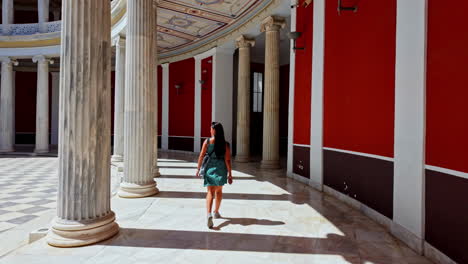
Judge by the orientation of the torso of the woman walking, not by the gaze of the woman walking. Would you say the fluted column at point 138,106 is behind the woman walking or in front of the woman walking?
in front

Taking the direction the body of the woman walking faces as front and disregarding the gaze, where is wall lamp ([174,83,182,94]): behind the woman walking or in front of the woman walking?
in front

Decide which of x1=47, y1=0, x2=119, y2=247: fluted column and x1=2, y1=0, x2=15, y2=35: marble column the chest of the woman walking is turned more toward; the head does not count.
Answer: the marble column

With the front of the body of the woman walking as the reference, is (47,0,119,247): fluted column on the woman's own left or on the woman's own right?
on the woman's own left

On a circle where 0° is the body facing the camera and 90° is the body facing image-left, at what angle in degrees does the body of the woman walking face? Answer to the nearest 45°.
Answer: approximately 180°

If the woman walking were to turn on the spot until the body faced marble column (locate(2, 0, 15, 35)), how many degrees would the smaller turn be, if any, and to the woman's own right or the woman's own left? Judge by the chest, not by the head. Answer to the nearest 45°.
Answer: approximately 45° to the woman's own left
